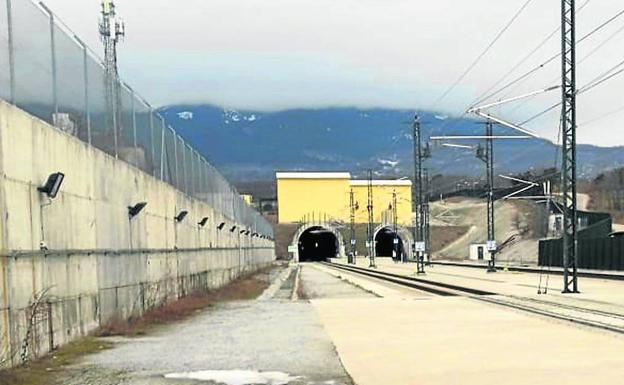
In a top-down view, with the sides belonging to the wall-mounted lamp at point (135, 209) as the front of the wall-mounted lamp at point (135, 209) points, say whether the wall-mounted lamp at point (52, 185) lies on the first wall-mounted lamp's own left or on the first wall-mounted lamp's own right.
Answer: on the first wall-mounted lamp's own right

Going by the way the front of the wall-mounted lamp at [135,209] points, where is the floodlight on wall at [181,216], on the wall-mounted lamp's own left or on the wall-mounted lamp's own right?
on the wall-mounted lamp's own left

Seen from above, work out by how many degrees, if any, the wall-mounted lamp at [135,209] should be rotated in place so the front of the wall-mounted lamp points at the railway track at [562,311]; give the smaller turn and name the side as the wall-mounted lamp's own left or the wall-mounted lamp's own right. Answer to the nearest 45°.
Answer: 0° — it already faces it

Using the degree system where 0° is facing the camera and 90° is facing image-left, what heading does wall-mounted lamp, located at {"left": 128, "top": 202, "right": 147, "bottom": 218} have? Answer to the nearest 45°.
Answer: approximately 270°

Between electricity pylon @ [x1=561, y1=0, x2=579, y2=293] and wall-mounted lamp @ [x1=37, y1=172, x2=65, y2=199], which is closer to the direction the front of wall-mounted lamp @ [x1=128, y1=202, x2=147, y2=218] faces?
the electricity pylon

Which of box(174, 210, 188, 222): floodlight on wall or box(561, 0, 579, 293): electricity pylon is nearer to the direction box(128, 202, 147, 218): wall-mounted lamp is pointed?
the electricity pylon
